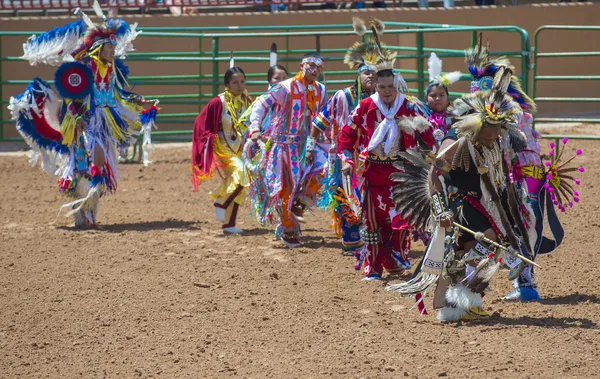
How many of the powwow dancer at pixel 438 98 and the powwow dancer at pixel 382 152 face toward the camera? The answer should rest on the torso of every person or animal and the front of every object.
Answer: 2

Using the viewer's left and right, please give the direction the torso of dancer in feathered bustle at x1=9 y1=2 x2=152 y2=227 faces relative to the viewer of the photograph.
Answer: facing the viewer and to the right of the viewer

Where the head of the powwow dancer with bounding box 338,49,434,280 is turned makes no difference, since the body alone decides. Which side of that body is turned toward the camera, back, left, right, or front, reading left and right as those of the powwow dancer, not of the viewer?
front

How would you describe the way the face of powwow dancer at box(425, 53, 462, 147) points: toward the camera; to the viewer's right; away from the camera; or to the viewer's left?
toward the camera

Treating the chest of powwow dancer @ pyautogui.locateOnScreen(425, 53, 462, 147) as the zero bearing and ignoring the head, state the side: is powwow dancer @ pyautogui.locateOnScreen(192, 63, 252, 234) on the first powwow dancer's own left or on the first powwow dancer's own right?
on the first powwow dancer's own right

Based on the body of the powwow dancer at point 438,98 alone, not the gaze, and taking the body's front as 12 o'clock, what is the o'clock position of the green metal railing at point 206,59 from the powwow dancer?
The green metal railing is roughly at 5 o'clock from the powwow dancer.

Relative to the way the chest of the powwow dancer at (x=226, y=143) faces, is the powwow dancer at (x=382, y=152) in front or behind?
in front

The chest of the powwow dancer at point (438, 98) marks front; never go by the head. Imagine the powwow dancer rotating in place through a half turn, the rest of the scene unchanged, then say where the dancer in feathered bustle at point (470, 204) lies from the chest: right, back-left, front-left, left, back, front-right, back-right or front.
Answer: back

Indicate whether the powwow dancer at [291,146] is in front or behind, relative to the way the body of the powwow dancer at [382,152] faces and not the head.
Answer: behind

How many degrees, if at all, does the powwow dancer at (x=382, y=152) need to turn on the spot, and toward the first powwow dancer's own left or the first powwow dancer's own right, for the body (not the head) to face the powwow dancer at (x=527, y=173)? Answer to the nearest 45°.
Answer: approximately 45° to the first powwow dancer's own left

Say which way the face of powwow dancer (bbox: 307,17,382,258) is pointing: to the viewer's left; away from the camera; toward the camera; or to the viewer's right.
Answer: toward the camera
